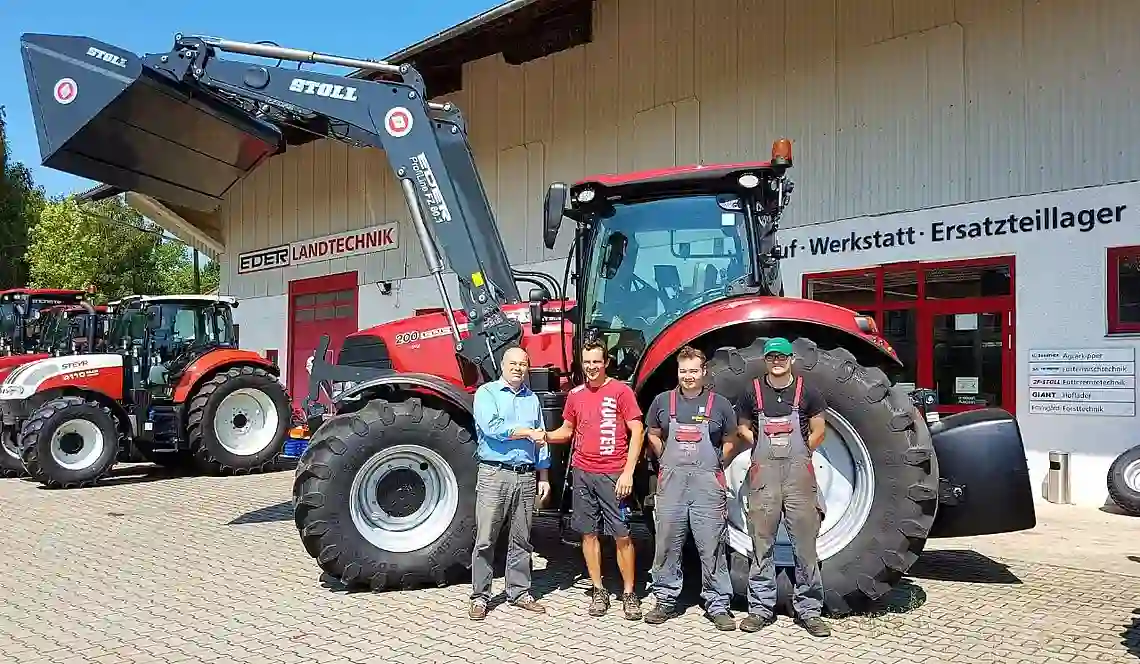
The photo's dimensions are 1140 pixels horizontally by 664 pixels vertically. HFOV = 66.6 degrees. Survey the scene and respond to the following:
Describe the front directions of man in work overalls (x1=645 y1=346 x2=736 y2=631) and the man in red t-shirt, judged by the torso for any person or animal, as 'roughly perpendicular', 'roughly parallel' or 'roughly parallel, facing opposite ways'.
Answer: roughly parallel

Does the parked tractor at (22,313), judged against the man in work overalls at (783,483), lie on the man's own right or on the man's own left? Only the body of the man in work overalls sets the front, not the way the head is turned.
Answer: on the man's own right

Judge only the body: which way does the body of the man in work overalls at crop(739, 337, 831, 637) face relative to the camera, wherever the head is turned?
toward the camera

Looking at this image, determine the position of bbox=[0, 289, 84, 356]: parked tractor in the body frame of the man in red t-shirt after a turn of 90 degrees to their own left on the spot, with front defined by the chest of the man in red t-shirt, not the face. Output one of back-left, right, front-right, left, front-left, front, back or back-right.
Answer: back-left

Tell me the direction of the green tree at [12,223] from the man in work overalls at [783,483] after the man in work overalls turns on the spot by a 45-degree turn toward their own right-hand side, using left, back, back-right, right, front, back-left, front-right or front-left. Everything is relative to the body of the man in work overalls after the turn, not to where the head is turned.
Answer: right

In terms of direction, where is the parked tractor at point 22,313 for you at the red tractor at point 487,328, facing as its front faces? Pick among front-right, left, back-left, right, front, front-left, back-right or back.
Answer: front-right

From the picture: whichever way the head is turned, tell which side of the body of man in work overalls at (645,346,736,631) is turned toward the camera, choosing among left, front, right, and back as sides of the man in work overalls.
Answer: front

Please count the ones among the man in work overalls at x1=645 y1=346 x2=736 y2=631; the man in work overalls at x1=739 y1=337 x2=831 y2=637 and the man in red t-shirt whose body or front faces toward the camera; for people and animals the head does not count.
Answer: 3

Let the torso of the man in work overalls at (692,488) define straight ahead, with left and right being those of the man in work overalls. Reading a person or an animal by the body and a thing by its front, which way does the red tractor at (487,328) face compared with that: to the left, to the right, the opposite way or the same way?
to the right

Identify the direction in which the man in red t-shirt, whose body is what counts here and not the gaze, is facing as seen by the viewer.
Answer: toward the camera

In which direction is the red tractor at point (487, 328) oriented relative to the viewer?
to the viewer's left

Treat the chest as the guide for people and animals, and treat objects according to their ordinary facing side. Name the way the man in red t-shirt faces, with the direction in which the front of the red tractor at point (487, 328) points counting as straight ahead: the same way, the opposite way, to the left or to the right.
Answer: to the left

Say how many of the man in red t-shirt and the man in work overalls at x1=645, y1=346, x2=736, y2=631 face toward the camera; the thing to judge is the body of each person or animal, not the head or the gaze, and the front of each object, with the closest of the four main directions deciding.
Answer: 2

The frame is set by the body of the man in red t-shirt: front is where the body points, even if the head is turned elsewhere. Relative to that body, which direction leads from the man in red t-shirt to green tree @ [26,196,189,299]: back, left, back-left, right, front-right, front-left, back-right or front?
back-right

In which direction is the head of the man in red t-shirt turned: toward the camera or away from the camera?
toward the camera

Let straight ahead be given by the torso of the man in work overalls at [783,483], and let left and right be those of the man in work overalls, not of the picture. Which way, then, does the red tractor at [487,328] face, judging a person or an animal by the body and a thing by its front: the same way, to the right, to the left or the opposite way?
to the right
